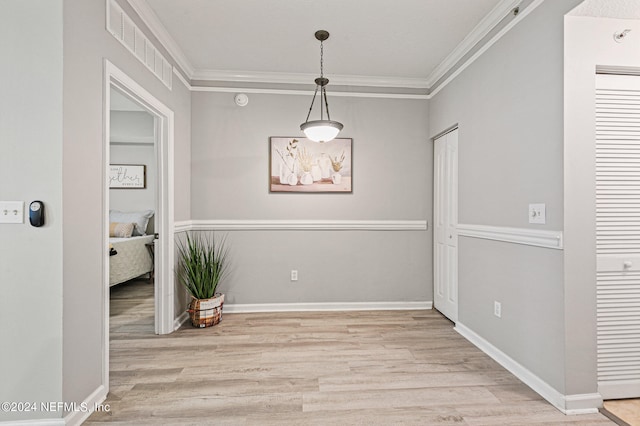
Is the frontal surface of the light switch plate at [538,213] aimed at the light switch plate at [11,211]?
yes

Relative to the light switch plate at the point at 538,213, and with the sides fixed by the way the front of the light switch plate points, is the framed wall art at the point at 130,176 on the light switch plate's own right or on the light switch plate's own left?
on the light switch plate's own right

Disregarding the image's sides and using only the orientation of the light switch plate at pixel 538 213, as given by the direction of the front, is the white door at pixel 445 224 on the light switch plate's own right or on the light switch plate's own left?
on the light switch plate's own right

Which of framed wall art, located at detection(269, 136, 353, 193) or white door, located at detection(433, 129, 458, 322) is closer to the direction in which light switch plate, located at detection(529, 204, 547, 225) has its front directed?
the framed wall art

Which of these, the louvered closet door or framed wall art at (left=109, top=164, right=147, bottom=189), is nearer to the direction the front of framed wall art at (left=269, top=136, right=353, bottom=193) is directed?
the louvered closet door

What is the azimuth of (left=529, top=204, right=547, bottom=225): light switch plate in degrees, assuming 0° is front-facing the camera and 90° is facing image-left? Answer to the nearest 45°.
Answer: approximately 45°
